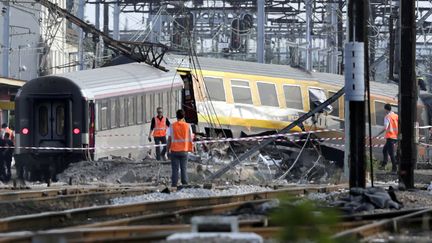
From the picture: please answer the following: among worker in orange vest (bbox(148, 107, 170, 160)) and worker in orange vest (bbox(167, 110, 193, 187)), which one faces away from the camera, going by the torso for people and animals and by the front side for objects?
worker in orange vest (bbox(167, 110, 193, 187))

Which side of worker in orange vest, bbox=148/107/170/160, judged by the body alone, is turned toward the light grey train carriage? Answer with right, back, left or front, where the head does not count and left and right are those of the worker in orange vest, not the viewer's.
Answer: right

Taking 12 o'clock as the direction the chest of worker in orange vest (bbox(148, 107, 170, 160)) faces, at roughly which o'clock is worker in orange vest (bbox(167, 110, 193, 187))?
worker in orange vest (bbox(167, 110, 193, 187)) is roughly at 12 o'clock from worker in orange vest (bbox(148, 107, 170, 160)).

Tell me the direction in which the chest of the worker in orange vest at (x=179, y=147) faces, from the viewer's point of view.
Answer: away from the camera

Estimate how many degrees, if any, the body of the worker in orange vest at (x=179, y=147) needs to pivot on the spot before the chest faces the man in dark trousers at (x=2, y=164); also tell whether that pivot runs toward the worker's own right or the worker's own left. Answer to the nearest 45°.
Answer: approximately 45° to the worker's own left

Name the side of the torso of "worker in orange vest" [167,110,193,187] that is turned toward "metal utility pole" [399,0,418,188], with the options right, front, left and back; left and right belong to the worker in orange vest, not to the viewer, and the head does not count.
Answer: right

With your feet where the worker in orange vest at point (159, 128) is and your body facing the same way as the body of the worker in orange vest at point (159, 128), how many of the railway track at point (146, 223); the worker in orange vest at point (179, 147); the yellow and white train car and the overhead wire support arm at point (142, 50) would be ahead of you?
2

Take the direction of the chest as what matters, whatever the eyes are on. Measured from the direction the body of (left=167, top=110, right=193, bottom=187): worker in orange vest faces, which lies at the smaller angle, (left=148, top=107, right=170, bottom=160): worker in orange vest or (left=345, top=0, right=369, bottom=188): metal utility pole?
the worker in orange vest

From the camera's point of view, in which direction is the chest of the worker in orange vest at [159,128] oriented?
toward the camera

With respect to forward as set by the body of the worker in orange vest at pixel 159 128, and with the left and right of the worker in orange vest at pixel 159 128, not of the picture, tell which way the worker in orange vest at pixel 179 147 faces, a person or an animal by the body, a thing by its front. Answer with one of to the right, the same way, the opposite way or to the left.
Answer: the opposite way

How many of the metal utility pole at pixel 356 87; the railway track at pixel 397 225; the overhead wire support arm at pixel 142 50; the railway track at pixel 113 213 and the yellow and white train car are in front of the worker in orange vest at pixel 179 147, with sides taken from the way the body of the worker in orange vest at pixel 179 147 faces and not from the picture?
2

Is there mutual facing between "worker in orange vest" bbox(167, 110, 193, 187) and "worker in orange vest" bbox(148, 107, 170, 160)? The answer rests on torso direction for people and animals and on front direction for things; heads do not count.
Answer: yes

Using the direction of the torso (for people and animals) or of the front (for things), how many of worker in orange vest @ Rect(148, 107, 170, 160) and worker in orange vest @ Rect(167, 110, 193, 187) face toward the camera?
1
